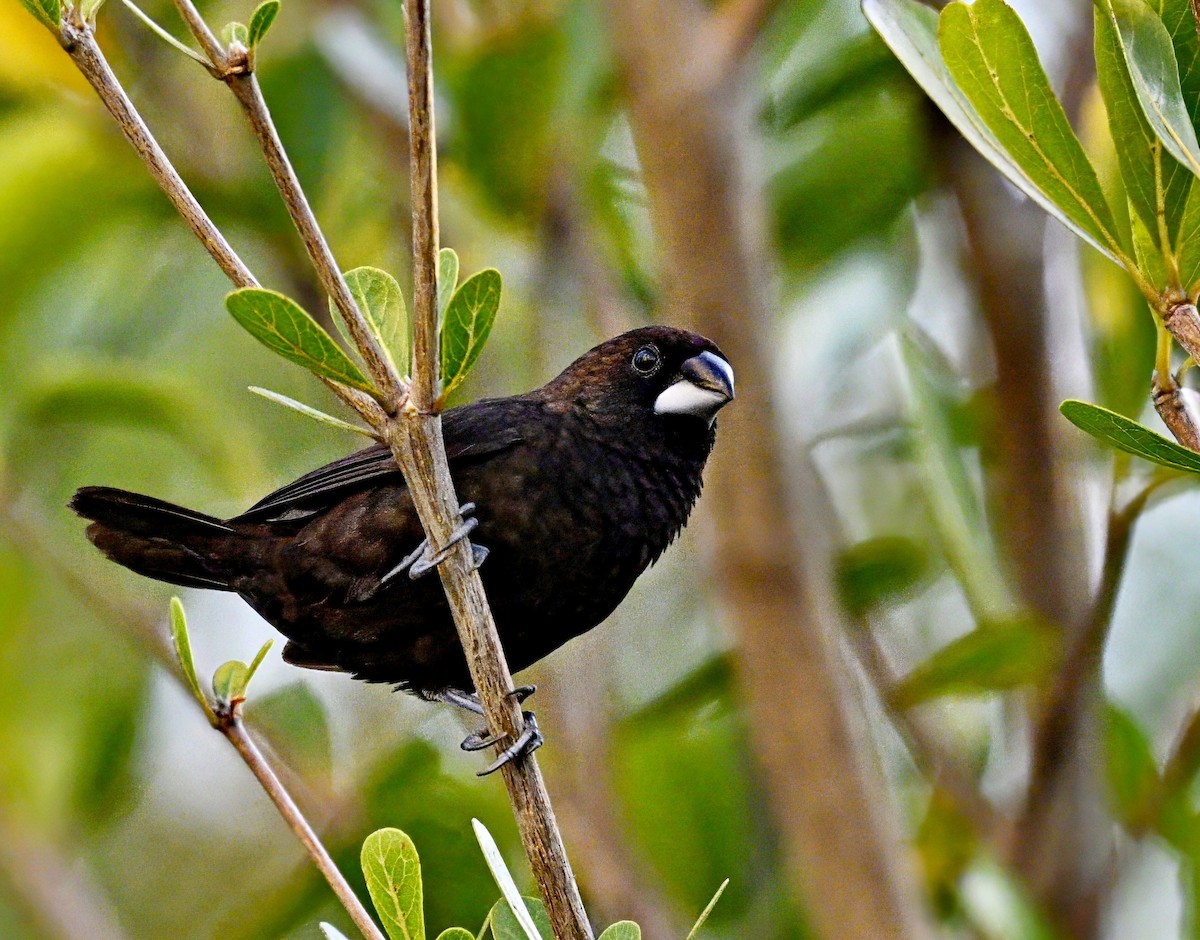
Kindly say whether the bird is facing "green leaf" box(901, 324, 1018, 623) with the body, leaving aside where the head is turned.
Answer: no

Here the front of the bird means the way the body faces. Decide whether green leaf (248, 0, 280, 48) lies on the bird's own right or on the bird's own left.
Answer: on the bird's own right

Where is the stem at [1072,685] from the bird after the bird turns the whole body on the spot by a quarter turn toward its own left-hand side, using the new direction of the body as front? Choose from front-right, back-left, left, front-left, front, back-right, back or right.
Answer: right

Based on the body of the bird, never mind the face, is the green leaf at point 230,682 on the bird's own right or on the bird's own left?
on the bird's own right

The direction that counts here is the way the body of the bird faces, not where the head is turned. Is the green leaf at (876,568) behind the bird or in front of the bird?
in front

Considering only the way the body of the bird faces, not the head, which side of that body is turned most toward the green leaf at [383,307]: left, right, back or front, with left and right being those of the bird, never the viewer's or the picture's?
right

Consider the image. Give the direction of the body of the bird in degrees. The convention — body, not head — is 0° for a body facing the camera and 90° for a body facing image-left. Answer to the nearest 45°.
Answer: approximately 270°
